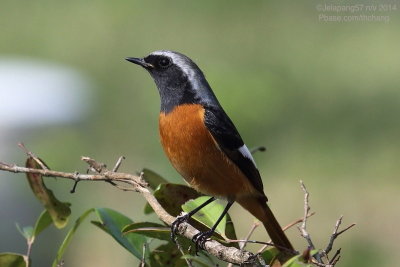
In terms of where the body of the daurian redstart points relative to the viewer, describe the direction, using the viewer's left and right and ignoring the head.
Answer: facing to the left of the viewer

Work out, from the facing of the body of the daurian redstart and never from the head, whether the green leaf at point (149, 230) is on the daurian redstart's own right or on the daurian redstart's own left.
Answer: on the daurian redstart's own right

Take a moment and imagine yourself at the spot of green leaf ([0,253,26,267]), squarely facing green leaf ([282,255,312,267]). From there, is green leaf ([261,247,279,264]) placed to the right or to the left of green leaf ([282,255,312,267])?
left

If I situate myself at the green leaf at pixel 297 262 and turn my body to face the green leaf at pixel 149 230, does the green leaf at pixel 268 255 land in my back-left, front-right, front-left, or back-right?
front-right

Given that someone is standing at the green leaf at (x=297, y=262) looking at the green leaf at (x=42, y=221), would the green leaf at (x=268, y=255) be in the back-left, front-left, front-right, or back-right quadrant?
front-right
